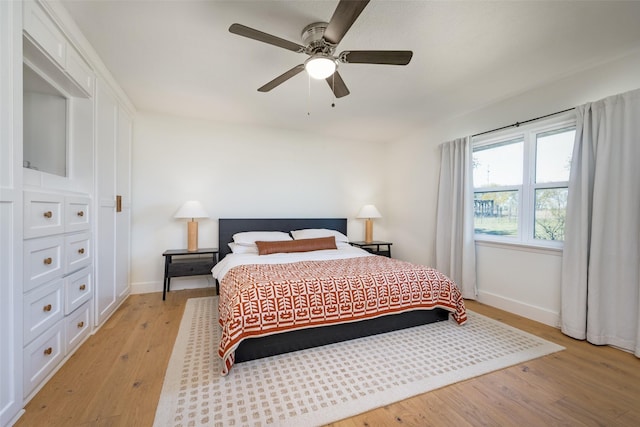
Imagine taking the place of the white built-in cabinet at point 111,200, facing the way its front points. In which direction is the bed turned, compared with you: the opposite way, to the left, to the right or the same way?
to the right

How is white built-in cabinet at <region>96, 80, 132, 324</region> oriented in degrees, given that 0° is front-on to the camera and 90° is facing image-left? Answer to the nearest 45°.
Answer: approximately 270°

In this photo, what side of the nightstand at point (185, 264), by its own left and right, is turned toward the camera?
front

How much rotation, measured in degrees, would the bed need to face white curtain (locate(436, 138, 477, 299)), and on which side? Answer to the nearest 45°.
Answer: approximately 90° to its left

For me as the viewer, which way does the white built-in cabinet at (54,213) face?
facing to the right of the viewer

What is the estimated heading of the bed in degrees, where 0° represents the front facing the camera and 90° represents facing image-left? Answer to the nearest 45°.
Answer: approximately 315°

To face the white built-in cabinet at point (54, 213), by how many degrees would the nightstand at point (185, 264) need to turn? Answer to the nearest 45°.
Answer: approximately 45° to its right

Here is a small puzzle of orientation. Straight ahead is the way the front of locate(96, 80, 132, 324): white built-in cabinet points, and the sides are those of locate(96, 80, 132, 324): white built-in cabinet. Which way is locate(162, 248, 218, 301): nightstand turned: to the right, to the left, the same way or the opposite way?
to the right

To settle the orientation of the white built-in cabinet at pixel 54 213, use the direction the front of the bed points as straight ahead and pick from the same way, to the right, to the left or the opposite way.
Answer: to the left

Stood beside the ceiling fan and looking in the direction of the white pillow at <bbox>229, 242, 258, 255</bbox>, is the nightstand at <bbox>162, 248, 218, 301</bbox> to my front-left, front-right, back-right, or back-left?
front-left

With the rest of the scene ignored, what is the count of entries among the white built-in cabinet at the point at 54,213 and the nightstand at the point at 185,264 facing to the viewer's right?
1

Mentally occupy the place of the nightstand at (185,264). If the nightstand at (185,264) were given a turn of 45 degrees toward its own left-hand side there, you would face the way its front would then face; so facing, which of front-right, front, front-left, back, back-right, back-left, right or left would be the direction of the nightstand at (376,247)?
front-left

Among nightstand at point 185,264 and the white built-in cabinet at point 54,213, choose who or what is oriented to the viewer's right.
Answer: the white built-in cabinet
